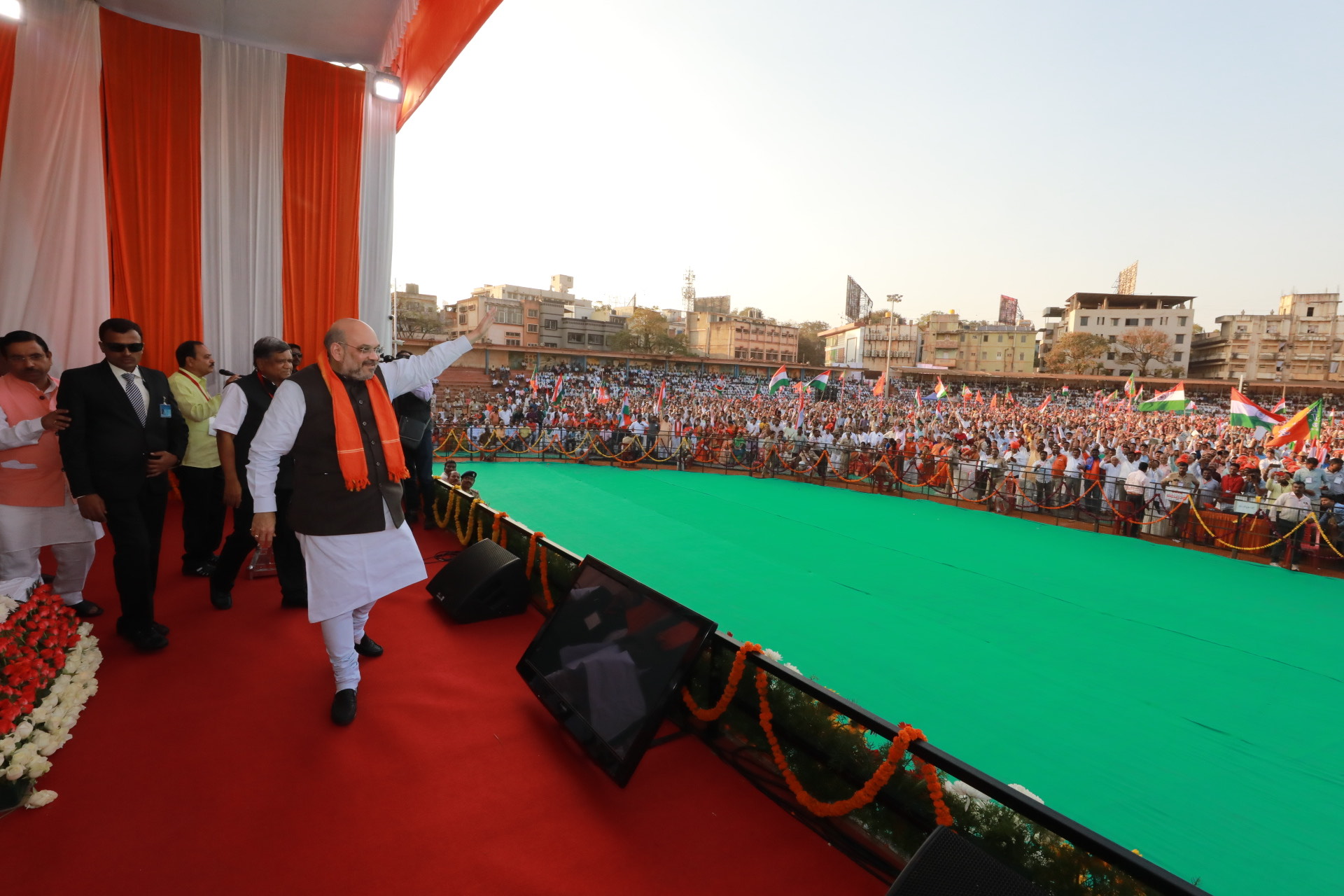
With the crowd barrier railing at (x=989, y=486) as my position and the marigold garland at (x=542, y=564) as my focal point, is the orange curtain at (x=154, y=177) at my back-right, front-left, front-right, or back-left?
front-right

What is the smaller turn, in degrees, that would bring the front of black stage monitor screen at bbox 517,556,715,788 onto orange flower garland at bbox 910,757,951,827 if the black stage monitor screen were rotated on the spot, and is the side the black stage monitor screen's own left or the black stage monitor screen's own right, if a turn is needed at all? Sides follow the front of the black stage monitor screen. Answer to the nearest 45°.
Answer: approximately 90° to the black stage monitor screen's own left

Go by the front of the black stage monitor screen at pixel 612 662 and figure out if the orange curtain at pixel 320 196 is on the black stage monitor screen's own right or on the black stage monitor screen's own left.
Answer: on the black stage monitor screen's own right

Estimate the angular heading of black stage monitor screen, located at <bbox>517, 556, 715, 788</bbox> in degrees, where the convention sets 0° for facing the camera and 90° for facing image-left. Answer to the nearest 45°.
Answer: approximately 45°

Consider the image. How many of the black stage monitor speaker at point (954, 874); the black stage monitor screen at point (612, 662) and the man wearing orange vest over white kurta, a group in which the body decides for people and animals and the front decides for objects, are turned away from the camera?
0

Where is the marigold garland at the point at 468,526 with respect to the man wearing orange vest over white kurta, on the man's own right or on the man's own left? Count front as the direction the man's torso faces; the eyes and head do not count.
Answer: on the man's own left

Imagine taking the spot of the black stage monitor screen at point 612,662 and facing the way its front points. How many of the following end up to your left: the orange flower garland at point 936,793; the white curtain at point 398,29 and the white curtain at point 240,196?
1

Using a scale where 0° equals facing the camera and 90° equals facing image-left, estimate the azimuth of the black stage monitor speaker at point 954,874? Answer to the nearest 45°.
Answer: approximately 45°

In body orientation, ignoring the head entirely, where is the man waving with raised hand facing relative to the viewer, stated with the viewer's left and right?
facing the viewer and to the right of the viewer

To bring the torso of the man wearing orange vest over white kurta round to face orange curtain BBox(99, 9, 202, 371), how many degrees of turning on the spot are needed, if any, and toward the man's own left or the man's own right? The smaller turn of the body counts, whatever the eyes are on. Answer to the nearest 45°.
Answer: approximately 135° to the man's own left

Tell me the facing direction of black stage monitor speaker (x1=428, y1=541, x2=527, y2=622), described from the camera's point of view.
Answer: facing the viewer and to the left of the viewer

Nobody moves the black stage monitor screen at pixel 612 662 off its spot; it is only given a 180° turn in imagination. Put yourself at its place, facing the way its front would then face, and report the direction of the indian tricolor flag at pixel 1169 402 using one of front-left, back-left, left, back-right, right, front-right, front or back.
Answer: front
